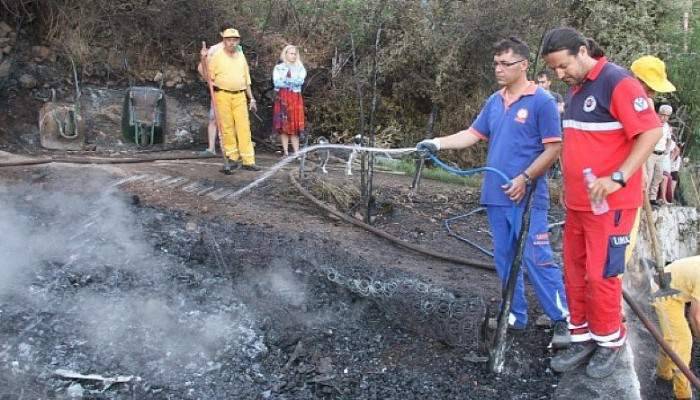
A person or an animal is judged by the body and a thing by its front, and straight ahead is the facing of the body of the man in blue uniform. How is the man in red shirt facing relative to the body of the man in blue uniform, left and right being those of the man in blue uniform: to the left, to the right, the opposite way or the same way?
the same way

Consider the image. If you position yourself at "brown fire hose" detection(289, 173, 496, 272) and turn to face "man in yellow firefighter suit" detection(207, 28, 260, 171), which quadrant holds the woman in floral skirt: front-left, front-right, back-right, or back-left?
front-right

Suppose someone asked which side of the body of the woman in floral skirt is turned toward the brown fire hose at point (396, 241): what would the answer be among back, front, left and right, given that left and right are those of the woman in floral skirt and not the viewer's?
front

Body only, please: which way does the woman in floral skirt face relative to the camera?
toward the camera

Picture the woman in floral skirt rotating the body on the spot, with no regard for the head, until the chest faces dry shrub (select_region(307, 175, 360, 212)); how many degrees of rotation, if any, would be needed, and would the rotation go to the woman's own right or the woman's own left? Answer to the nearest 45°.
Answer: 0° — they already face it

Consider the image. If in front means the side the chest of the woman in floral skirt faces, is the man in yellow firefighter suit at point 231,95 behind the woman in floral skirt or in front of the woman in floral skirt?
in front

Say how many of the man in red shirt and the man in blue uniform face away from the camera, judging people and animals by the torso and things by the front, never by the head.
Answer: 0

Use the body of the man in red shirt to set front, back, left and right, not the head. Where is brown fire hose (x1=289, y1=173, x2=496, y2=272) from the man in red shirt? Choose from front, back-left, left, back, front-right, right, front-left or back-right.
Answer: right

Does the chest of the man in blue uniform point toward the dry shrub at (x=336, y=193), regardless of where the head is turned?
no

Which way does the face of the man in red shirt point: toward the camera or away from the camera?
toward the camera

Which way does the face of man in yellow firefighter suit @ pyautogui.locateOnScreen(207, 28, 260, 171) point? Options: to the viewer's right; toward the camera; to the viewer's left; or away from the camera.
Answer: toward the camera

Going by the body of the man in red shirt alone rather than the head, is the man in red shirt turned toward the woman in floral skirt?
no

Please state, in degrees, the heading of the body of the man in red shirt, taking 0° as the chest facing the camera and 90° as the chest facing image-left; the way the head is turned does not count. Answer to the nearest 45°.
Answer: approximately 45°

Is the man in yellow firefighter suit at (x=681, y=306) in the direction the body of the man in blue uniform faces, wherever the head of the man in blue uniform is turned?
no

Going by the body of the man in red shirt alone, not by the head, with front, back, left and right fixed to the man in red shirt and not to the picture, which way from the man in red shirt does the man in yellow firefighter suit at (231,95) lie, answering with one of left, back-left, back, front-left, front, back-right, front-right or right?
right

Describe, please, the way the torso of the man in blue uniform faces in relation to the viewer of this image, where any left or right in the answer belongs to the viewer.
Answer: facing the viewer and to the left of the viewer

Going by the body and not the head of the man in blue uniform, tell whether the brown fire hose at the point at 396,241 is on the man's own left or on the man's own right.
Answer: on the man's own right
